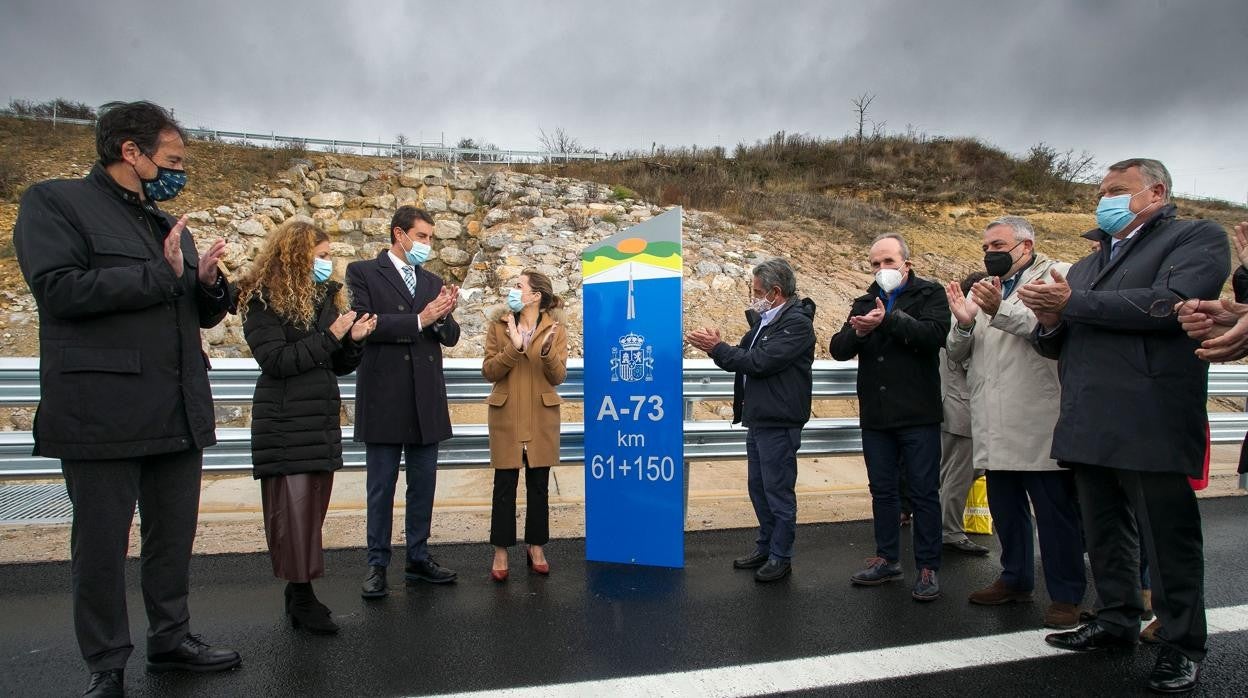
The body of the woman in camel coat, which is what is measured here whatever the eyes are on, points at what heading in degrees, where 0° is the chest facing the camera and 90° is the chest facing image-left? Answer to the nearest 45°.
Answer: approximately 0°

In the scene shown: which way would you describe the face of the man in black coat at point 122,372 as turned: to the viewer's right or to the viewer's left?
to the viewer's right

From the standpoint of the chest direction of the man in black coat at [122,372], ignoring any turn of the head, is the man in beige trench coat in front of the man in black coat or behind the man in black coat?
in front

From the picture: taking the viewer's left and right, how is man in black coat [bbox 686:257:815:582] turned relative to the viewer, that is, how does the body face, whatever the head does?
facing the viewer and to the left of the viewer

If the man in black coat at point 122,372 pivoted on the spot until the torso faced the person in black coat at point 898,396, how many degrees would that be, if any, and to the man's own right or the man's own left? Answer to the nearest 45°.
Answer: approximately 45° to the man's own left

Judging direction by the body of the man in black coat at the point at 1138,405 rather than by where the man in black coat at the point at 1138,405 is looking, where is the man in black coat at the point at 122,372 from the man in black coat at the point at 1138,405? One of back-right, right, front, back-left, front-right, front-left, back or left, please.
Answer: front

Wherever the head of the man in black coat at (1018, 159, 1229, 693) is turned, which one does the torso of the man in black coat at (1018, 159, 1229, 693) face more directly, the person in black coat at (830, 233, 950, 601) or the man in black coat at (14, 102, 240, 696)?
the man in black coat

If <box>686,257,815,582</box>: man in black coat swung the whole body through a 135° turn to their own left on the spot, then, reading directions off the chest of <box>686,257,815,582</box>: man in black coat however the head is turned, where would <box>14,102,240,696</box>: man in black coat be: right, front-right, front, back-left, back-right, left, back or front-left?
back-right

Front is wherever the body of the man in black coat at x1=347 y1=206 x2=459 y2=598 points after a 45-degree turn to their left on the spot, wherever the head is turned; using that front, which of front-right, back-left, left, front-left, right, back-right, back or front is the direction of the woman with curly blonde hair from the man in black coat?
back-right

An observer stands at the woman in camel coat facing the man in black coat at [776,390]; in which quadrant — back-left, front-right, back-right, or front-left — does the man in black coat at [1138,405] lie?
front-right

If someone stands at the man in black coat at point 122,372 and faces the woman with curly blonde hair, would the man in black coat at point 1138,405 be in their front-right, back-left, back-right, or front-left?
front-right

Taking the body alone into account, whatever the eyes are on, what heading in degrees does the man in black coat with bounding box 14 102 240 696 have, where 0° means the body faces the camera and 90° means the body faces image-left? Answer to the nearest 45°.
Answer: approximately 315°

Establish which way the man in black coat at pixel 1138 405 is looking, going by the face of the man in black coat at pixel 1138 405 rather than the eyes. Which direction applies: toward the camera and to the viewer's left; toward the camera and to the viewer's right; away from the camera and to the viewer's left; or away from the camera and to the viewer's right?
toward the camera and to the viewer's left

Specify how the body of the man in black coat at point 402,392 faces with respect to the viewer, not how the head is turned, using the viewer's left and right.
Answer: facing the viewer and to the right of the viewer

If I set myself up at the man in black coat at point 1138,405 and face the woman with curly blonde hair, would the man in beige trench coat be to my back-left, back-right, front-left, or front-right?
front-right
